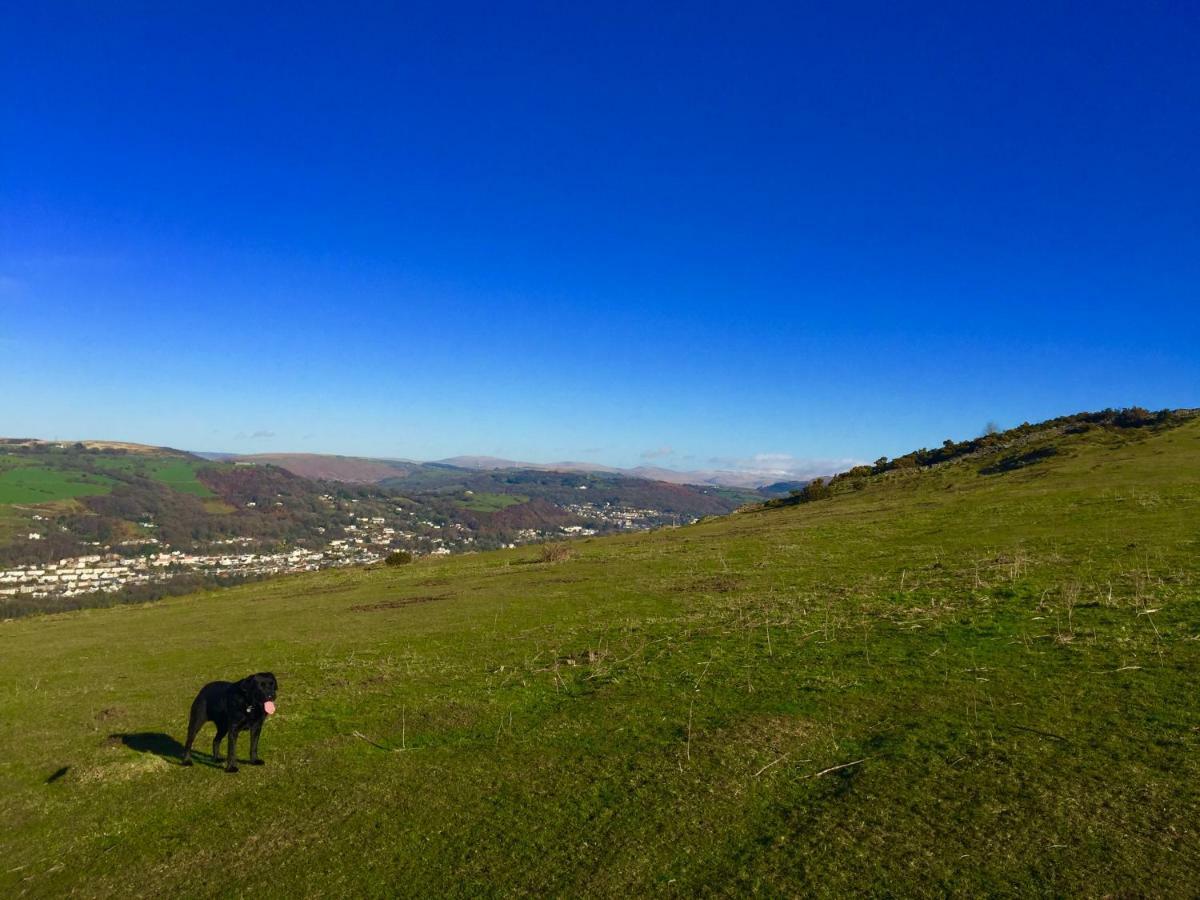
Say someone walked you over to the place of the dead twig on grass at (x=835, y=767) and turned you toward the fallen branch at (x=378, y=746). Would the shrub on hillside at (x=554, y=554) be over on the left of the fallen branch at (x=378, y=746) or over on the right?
right

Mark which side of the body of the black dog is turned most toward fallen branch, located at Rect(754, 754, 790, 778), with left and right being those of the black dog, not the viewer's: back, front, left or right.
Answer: front

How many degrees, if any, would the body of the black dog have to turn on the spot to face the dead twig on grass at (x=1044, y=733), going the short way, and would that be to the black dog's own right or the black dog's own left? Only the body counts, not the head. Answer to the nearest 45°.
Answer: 0° — it already faces it

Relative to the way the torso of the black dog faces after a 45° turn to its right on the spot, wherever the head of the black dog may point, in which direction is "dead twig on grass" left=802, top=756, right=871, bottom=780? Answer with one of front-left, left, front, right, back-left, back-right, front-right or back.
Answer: front-left

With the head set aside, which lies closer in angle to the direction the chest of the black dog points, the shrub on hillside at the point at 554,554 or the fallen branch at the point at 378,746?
the fallen branch

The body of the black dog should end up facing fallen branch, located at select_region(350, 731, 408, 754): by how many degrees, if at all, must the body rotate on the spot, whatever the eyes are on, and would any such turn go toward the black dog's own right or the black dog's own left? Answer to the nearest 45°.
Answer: approximately 45° to the black dog's own left

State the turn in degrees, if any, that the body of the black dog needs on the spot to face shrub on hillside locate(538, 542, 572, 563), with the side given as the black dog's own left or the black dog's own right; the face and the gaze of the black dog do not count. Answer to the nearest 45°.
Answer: approximately 90° to the black dog's own left

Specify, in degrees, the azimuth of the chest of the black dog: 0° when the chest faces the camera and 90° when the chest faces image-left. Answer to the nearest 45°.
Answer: approximately 315°
